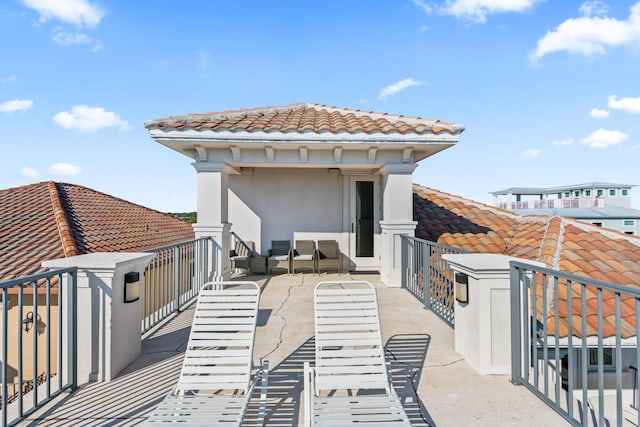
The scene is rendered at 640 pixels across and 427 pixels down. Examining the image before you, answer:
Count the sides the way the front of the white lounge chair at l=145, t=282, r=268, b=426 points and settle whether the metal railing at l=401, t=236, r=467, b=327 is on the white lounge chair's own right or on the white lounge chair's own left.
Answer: on the white lounge chair's own left

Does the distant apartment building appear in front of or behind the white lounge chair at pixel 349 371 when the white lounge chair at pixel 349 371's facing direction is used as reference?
behind

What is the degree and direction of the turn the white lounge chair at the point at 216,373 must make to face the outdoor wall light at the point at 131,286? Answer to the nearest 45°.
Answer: approximately 135° to its right

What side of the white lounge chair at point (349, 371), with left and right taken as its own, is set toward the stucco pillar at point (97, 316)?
right

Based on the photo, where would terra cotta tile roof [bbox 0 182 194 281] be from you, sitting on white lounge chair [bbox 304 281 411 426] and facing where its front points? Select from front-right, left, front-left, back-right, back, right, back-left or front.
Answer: back-right

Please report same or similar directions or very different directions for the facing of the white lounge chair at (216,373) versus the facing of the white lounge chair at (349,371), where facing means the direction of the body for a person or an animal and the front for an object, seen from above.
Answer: same or similar directions

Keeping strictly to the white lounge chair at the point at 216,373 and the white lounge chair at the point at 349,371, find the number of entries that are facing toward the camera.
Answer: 2

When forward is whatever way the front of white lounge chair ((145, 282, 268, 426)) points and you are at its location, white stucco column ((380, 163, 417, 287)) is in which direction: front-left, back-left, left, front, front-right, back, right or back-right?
back-left

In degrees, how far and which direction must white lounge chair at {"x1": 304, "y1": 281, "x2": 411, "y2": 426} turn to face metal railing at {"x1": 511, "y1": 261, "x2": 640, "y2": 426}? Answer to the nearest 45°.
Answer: approximately 90° to its left

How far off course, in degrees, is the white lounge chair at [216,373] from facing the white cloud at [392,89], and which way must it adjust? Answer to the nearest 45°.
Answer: approximately 135° to its left

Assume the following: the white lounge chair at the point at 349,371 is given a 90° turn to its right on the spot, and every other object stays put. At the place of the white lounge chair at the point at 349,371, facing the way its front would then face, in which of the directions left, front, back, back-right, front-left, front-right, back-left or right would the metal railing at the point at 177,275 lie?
front-right

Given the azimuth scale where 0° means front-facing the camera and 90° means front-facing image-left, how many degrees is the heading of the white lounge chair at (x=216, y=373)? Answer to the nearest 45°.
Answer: approximately 0°

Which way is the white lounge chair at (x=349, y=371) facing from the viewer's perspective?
toward the camera
